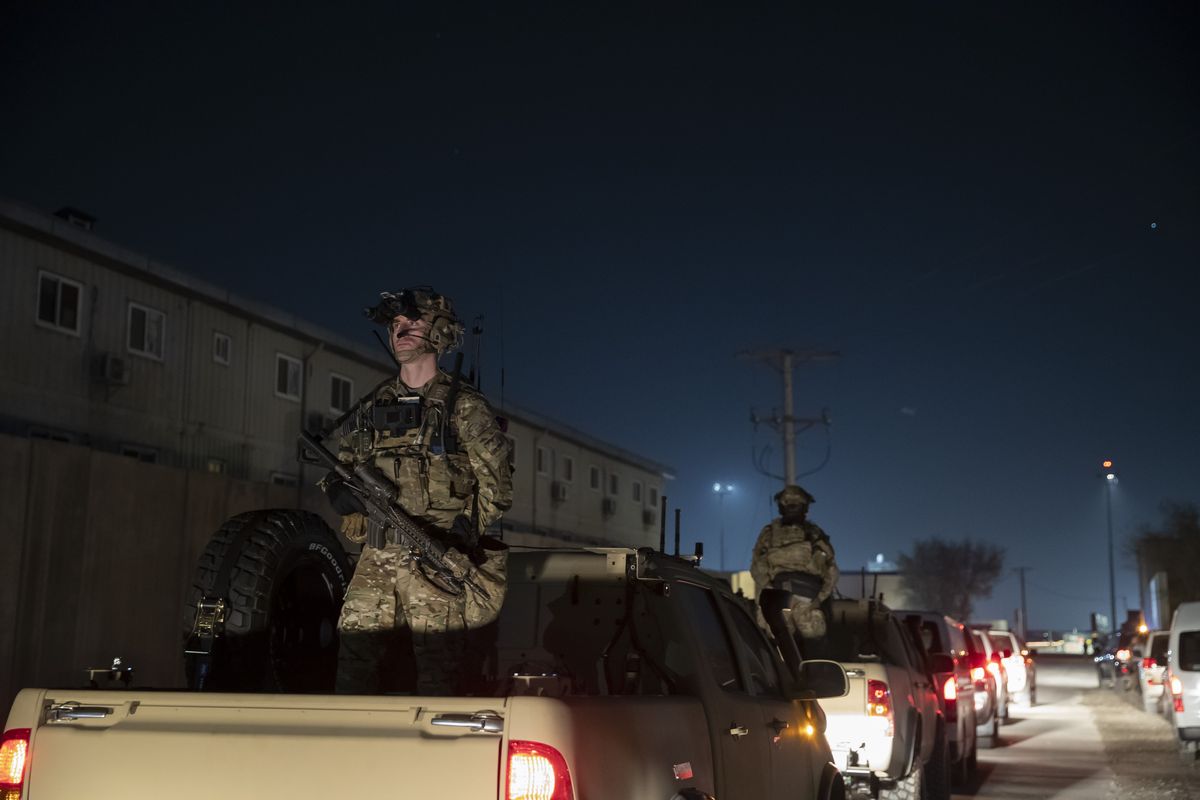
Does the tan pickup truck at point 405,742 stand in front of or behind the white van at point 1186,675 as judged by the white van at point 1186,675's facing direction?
behind

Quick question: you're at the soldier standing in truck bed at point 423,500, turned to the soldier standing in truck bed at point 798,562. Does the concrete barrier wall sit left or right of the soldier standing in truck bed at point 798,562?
left

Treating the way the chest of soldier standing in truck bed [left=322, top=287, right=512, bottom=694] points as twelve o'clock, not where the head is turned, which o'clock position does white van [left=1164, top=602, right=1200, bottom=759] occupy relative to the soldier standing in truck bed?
The white van is roughly at 6 o'clock from the soldier standing in truck bed.

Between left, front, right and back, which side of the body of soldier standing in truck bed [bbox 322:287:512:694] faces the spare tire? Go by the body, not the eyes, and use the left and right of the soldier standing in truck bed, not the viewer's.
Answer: right

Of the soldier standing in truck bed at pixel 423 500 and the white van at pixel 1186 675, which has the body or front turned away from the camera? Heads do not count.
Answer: the white van

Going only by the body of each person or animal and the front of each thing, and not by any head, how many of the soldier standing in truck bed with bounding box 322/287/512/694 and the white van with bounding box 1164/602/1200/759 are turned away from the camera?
1

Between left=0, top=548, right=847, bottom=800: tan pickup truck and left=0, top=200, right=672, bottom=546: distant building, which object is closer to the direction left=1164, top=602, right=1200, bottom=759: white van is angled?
the distant building

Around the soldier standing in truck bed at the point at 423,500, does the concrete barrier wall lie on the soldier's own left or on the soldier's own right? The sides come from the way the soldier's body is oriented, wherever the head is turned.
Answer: on the soldier's own right

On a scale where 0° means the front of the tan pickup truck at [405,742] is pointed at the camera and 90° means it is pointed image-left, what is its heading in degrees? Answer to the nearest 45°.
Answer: approximately 225°

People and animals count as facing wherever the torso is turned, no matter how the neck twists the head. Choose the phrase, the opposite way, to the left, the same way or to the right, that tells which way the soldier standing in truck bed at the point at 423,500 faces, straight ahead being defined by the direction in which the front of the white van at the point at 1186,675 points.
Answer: the opposite way

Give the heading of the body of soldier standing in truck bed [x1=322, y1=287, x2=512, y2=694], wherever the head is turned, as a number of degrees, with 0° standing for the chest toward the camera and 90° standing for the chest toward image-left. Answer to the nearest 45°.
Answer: approximately 45°

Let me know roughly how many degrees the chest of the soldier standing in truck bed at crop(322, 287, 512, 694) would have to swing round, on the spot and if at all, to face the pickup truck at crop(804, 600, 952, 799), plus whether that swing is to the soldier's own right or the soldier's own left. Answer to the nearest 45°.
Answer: approximately 180°

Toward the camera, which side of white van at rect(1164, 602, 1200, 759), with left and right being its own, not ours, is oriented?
back

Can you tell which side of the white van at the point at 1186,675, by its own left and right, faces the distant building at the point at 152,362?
left
